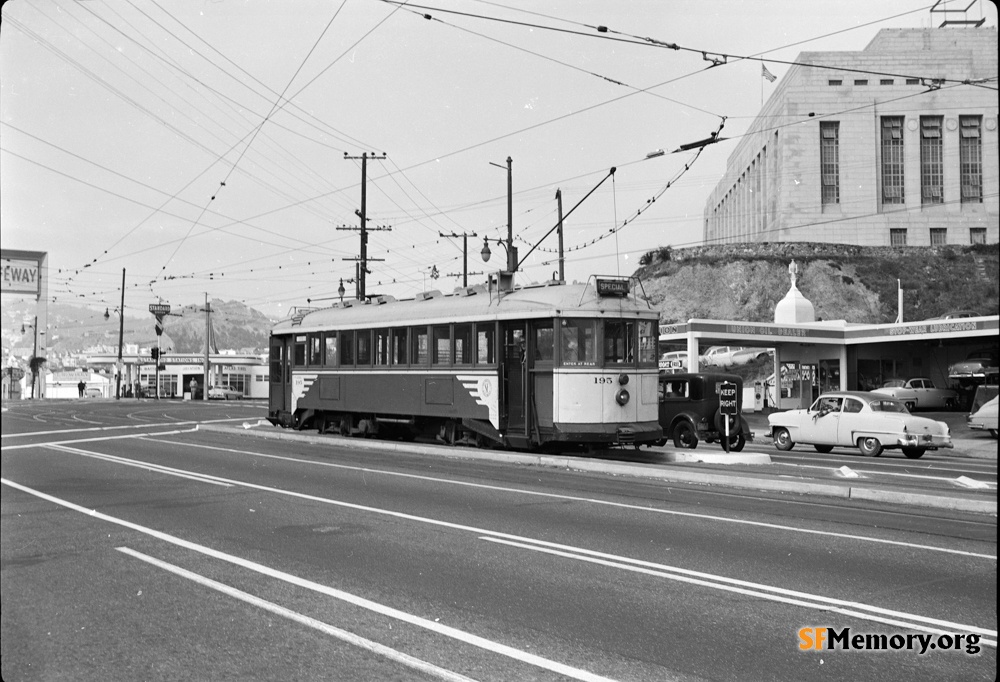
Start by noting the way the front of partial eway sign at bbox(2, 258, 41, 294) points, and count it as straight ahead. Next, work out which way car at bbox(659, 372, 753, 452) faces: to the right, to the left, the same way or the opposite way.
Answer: the opposite way

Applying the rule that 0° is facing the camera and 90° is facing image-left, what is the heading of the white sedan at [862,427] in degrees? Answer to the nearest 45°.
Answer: approximately 135°

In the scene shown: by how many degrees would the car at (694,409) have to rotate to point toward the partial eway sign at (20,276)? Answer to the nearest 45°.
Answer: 0° — it already faces it

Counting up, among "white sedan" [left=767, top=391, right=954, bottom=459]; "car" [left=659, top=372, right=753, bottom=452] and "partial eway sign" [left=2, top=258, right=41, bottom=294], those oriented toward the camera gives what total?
1

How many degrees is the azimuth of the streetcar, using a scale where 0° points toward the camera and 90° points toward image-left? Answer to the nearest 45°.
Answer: approximately 315°

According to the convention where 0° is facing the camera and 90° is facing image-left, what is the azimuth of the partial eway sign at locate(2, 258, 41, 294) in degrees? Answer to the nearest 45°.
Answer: approximately 0°

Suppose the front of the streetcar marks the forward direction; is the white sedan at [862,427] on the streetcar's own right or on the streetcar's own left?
on the streetcar's own left

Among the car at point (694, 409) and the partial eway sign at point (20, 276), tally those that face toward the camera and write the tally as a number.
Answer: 1
